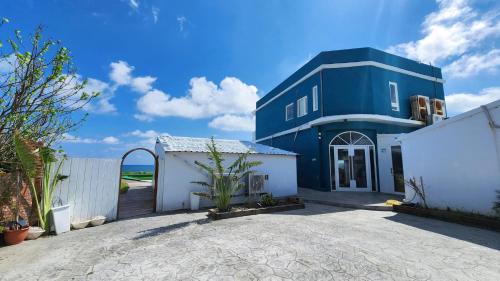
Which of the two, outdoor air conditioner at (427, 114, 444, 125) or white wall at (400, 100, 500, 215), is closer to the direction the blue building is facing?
the white wall

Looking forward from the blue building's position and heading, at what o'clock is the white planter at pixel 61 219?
The white planter is roughly at 1 o'clock from the blue building.

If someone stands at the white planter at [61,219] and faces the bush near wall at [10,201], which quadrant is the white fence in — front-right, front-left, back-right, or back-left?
back-right

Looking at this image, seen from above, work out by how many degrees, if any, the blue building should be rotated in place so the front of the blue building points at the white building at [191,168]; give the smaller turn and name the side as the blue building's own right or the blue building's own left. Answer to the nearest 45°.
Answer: approximately 45° to the blue building's own right

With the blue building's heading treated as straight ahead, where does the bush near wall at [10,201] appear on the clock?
The bush near wall is roughly at 1 o'clock from the blue building.

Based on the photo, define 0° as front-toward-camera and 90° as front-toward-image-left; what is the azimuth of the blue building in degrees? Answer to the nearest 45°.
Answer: approximately 0°

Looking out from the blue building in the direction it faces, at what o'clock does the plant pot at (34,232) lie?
The plant pot is roughly at 1 o'clock from the blue building.
